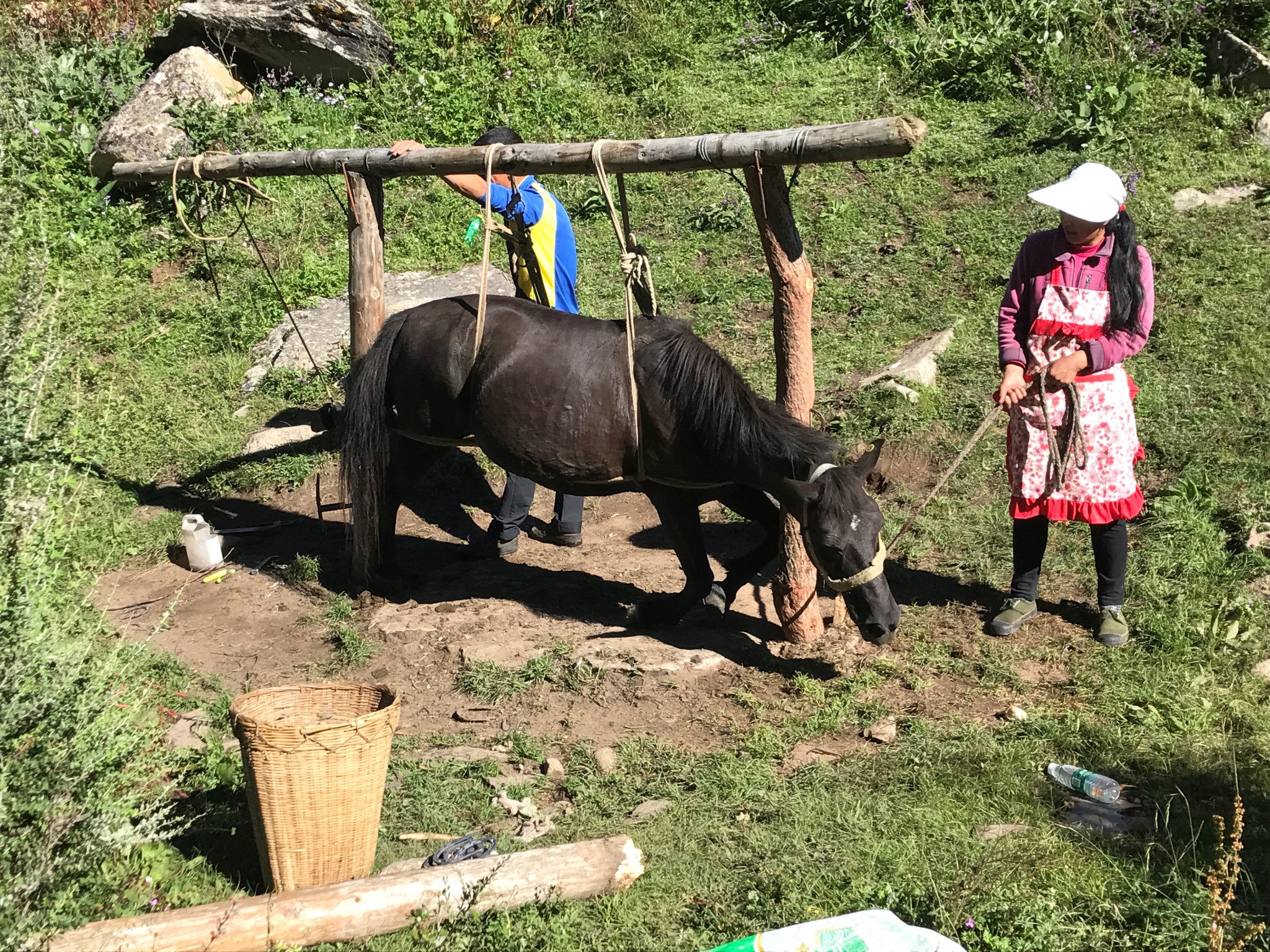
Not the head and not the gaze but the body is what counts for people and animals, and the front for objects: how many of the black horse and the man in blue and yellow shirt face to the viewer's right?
1

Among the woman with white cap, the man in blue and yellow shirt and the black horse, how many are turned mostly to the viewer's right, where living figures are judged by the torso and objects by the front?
1

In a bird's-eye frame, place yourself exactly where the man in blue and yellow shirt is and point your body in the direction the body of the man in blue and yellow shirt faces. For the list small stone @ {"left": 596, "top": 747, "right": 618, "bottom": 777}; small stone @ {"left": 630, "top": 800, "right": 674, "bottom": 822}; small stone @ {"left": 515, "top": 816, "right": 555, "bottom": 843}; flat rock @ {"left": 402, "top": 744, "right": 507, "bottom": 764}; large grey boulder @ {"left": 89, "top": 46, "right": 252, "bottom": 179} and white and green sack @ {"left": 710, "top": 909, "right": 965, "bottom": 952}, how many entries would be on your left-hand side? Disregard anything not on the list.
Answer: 5

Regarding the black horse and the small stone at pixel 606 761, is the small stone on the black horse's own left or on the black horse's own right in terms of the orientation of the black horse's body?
on the black horse's own right

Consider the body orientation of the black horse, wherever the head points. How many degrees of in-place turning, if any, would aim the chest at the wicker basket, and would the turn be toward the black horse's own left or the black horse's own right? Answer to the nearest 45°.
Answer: approximately 90° to the black horse's own right

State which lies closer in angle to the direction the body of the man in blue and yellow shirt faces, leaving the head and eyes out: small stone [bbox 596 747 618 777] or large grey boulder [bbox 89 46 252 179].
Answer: the large grey boulder

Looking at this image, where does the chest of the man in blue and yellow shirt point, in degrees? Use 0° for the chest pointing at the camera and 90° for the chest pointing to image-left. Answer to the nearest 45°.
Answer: approximately 90°

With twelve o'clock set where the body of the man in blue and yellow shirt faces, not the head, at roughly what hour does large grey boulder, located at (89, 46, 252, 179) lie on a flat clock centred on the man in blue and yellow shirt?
The large grey boulder is roughly at 2 o'clock from the man in blue and yellow shirt.

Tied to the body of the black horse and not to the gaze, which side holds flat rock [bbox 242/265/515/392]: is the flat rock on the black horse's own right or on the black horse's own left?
on the black horse's own left

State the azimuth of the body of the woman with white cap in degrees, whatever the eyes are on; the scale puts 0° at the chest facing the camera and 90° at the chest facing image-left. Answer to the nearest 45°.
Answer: approximately 45°

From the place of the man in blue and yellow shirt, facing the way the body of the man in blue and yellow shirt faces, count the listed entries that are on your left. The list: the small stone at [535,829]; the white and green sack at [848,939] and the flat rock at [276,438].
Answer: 2

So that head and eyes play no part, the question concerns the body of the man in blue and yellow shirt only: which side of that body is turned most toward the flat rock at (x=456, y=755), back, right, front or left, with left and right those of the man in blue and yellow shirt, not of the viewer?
left

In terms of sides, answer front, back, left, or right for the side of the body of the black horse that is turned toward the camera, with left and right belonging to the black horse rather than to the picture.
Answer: right

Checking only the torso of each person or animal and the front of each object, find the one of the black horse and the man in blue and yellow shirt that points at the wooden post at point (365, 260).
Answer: the man in blue and yellow shirt

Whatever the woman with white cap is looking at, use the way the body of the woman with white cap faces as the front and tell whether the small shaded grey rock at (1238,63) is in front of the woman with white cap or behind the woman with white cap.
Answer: behind

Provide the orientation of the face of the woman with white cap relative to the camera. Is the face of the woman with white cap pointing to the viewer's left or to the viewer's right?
to the viewer's left

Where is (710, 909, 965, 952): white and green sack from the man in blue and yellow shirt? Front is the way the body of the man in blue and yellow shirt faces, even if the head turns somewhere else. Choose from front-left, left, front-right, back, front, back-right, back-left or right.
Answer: left
